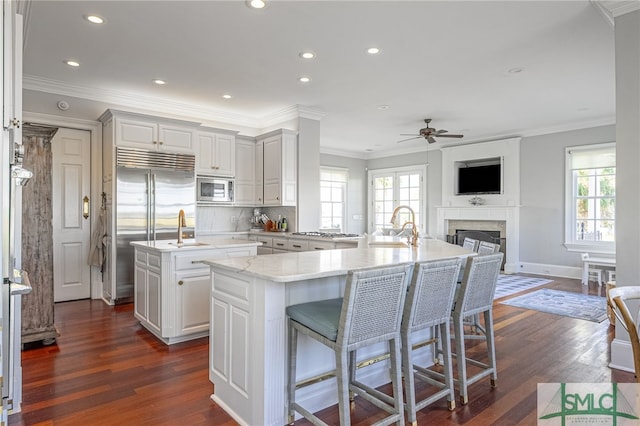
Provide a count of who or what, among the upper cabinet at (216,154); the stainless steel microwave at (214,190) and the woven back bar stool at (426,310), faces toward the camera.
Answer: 2

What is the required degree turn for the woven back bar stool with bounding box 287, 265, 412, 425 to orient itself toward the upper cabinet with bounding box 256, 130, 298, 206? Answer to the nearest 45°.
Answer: approximately 45° to its right

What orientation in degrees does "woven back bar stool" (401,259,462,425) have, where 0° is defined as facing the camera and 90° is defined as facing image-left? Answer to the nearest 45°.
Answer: approximately 135°

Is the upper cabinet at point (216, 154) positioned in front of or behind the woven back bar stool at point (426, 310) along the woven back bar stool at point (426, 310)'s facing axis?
in front

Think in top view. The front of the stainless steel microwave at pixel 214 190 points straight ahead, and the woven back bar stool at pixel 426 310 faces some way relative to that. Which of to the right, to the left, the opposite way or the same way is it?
the opposite way

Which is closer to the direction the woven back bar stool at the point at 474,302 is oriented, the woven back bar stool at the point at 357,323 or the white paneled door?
the white paneled door

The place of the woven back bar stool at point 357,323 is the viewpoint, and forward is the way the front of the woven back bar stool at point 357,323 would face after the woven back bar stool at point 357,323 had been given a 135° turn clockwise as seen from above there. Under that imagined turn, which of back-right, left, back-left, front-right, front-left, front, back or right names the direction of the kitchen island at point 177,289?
back-left

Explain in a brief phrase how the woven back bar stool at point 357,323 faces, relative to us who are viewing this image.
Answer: facing away from the viewer and to the left of the viewer

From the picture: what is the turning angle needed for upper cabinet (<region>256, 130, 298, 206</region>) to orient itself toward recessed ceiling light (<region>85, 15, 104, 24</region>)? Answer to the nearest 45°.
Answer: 0° — it already faces it

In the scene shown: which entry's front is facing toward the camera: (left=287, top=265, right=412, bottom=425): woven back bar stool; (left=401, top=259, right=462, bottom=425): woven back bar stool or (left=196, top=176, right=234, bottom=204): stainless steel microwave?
the stainless steel microwave

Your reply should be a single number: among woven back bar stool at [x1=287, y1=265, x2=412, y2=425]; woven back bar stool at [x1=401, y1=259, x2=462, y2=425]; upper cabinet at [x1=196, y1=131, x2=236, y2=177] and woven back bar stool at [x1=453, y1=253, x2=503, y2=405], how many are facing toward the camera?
1

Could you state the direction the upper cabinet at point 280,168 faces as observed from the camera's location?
facing the viewer and to the left of the viewer

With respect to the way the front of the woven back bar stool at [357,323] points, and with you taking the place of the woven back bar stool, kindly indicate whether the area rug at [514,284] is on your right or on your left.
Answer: on your right

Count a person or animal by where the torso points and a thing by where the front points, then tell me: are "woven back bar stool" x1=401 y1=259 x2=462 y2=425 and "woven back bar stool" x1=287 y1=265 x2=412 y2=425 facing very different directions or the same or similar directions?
same or similar directions

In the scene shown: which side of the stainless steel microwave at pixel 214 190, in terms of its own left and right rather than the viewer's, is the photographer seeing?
front

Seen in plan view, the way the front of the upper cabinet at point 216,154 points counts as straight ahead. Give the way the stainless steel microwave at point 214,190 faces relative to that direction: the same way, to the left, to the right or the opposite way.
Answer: the same way

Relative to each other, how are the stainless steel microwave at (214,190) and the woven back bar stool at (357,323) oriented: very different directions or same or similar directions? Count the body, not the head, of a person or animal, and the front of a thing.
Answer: very different directions

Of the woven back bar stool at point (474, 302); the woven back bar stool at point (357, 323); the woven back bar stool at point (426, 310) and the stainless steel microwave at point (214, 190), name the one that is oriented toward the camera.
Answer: the stainless steel microwave

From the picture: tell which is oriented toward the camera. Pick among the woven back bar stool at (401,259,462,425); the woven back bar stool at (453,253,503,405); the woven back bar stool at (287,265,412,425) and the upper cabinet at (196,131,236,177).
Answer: the upper cabinet
